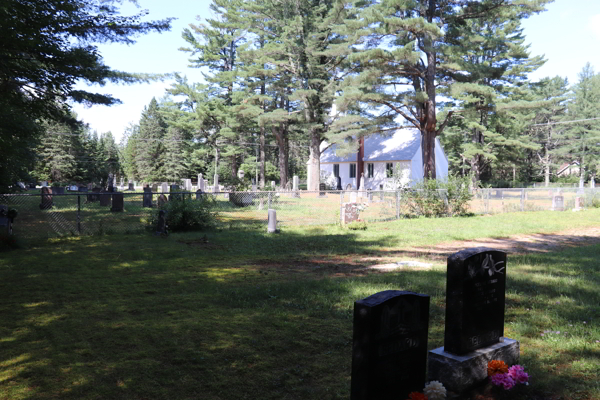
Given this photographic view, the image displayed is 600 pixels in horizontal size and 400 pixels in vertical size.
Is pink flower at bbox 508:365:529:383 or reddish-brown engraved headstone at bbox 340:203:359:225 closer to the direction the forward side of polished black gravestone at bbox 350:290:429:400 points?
the pink flower

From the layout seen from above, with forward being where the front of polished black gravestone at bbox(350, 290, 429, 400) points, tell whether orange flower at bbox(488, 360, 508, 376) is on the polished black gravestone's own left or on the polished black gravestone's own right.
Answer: on the polished black gravestone's own left

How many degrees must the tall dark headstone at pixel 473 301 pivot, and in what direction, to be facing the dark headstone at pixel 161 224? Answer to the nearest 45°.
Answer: approximately 180°

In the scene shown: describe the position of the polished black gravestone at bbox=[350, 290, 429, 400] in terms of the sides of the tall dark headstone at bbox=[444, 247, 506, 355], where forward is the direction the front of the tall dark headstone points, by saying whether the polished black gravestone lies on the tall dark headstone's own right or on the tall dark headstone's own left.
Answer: on the tall dark headstone's own right

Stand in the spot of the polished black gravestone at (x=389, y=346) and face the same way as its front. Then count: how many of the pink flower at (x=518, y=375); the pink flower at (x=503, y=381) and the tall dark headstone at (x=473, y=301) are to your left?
3

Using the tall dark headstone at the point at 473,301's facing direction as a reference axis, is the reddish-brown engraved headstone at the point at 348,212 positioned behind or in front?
behind

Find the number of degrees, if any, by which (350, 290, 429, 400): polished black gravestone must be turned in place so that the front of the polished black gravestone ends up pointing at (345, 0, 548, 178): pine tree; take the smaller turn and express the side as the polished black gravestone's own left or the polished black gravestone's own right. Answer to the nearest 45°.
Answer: approximately 135° to the polished black gravestone's own left

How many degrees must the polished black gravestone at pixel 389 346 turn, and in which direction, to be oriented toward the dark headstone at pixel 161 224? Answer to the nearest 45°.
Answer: approximately 180°

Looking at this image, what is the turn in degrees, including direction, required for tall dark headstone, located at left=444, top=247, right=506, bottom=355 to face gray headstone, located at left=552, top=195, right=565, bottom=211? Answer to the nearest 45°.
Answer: approximately 135° to its left

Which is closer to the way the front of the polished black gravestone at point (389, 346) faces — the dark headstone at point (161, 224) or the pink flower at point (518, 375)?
the pink flower
